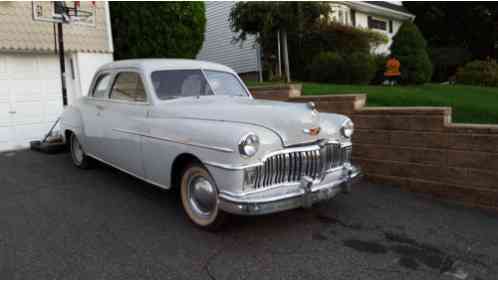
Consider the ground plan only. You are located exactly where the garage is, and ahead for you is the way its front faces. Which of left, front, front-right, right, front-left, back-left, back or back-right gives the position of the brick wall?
front-left

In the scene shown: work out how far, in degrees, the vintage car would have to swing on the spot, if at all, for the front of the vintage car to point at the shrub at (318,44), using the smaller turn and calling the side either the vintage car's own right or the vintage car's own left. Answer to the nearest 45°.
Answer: approximately 135° to the vintage car's own left

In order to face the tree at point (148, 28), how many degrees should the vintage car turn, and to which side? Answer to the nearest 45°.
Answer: approximately 135° to its left

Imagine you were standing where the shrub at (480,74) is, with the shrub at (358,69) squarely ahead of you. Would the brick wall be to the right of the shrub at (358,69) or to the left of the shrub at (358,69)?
left

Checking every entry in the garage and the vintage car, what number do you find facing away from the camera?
0

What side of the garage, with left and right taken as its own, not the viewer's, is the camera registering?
front

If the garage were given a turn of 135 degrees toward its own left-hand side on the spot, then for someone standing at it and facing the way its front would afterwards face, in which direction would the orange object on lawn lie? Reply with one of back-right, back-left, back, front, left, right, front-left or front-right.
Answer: front-right

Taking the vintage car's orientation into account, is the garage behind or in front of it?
behind

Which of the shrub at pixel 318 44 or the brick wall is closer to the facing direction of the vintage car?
the brick wall

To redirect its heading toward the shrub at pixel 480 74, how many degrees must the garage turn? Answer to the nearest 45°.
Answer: approximately 90° to its left

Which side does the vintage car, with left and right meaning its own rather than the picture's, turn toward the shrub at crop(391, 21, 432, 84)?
left

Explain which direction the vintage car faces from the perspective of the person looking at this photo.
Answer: facing the viewer and to the right of the viewer

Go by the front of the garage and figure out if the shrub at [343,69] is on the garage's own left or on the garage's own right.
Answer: on the garage's own left

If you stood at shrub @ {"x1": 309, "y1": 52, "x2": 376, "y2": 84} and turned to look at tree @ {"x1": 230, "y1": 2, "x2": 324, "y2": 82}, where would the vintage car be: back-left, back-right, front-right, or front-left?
front-left

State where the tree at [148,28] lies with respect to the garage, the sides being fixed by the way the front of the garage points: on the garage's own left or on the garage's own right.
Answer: on the garage's own left

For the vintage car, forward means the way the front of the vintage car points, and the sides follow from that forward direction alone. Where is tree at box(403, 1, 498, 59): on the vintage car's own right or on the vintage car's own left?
on the vintage car's own left
